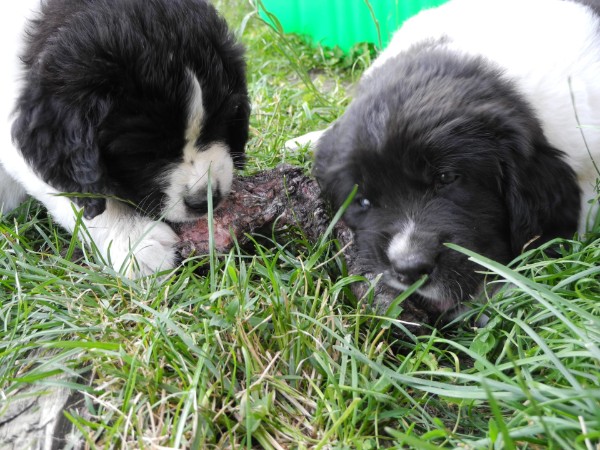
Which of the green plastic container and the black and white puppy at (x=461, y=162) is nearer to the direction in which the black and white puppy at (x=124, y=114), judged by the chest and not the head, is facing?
the black and white puppy

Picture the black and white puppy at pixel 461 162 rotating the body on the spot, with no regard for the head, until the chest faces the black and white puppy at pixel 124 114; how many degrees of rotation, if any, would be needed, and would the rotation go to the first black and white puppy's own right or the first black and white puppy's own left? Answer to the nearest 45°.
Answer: approximately 45° to the first black and white puppy's own right

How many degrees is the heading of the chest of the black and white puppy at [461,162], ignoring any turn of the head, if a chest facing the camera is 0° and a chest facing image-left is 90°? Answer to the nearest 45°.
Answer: approximately 45°

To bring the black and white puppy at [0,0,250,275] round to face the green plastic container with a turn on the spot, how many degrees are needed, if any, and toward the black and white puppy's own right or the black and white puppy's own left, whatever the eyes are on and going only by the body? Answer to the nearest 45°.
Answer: approximately 90° to the black and white puppy's own left

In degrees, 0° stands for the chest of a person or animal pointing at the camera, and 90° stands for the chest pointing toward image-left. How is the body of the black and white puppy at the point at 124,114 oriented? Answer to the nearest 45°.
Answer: approximately 315°

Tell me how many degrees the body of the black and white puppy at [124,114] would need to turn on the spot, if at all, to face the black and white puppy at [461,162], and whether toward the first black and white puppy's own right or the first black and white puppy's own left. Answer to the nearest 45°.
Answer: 0° — it already faces it

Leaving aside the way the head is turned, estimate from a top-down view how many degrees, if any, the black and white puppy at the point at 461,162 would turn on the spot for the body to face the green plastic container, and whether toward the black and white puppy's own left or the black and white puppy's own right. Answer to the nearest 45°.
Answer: approximately 135° to the black and white puppy's own right

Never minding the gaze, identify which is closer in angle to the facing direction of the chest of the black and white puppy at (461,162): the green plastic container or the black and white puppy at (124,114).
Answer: the black and white puppy
